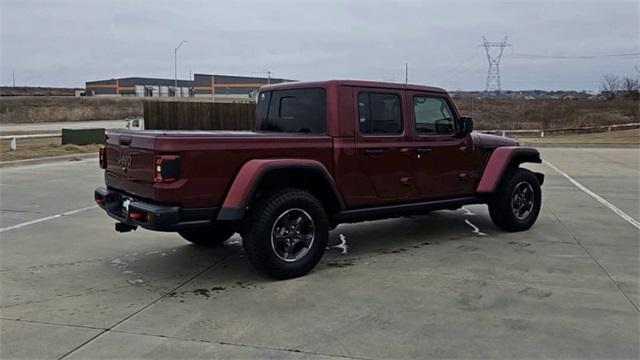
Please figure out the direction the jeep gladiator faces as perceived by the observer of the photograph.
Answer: facing away from the viewer and to the right of the viewer
